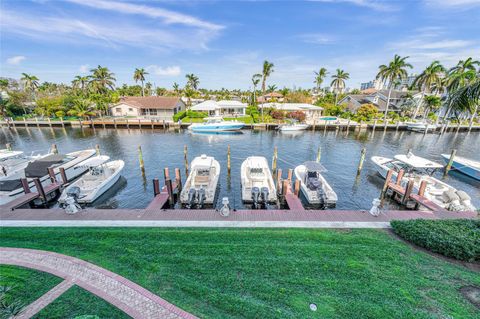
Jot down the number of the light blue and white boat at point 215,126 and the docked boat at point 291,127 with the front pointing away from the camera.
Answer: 0

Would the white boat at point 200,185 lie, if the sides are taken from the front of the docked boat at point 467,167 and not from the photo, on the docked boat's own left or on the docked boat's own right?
on the docked boat's own left

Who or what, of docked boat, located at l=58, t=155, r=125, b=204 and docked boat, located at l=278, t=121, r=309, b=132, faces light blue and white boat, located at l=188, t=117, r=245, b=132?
docked boat, located at l=58, t=155, r=125, b=204

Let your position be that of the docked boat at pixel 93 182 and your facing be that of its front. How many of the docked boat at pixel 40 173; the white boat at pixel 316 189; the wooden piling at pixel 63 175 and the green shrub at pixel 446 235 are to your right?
2

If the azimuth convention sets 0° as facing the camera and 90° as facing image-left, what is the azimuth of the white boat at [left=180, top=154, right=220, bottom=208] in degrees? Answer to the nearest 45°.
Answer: approximately 180°

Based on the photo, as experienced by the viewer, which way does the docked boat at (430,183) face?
facing away from the viewer and to the left of the viewer

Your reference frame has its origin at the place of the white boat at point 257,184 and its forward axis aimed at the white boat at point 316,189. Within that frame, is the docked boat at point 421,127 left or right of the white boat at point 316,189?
left

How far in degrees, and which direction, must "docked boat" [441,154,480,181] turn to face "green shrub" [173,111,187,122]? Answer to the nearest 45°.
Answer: approximately 45° to its left

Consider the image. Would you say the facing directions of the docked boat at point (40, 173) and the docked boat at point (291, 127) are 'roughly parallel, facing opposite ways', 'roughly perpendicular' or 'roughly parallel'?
roughly perpendicular

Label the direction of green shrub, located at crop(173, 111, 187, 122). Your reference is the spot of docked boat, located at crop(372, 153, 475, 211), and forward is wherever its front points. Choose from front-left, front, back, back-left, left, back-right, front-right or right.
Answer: front-left

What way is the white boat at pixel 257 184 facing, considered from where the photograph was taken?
facing away from the viewer

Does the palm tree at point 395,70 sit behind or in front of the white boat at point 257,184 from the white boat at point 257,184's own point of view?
in front

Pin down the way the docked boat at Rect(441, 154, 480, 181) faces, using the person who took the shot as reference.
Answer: facing away from the viewer and to the left of the viewer

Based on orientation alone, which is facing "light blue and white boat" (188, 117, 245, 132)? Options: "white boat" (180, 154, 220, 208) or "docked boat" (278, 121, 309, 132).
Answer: "white boat" (180, 154, 220, 208)

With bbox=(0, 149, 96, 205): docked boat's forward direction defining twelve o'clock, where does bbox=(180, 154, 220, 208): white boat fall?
The white boat is roughly at 3 o'clock from the docked boat.

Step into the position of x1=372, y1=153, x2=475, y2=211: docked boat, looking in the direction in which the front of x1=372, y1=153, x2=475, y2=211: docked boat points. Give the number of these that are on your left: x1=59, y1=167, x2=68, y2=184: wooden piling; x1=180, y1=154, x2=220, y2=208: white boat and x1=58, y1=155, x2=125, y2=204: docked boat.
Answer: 3
